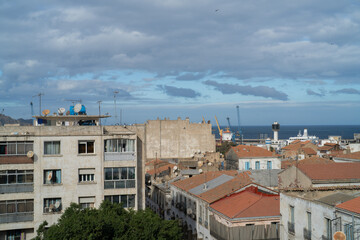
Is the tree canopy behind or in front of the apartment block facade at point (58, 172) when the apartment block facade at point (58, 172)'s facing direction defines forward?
in front

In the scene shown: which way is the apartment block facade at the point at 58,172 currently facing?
toward the camera
